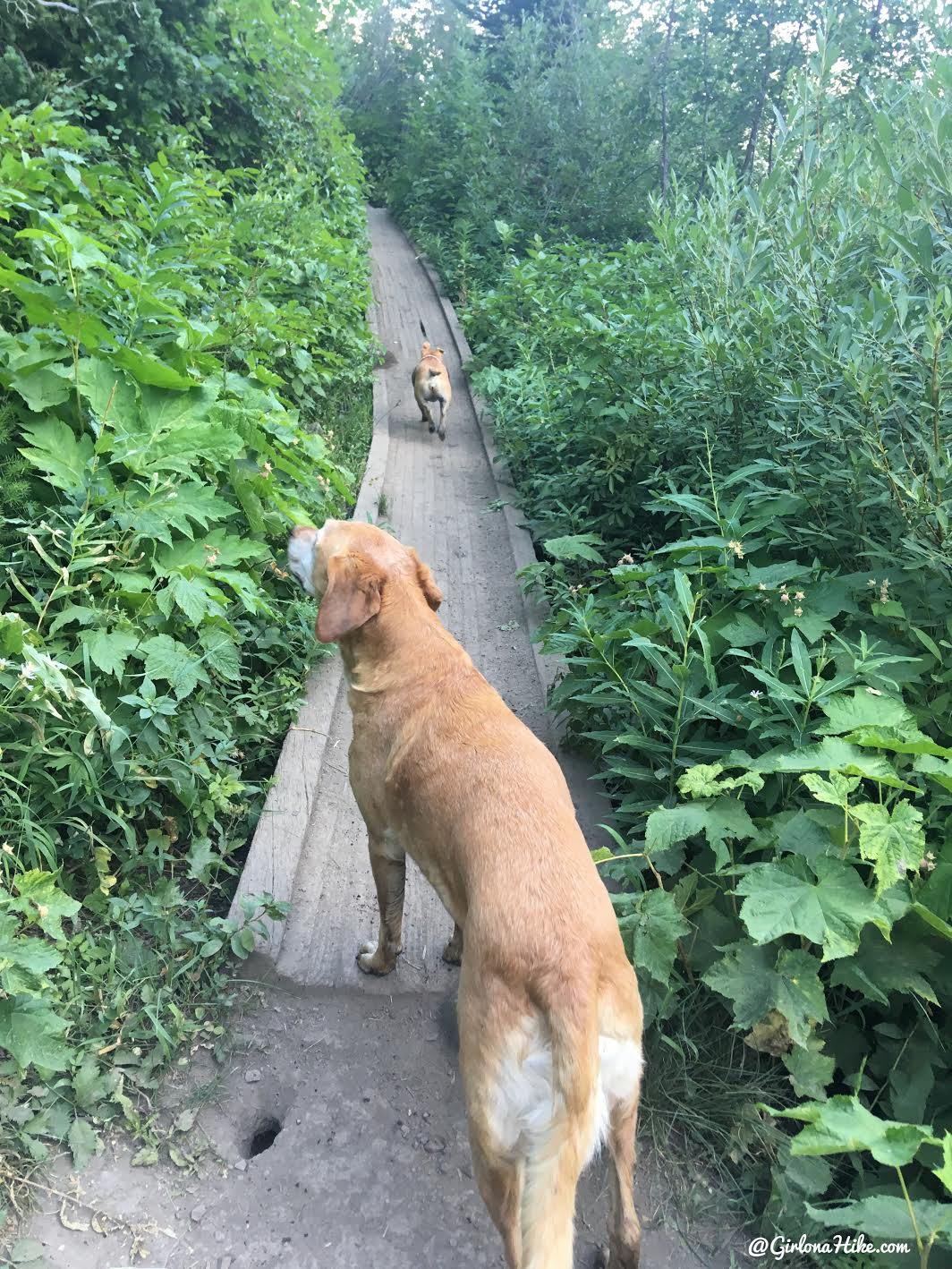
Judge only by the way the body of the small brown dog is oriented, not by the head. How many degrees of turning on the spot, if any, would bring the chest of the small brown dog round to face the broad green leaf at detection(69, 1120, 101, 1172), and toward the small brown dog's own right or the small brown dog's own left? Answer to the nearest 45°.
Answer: approximately 180°

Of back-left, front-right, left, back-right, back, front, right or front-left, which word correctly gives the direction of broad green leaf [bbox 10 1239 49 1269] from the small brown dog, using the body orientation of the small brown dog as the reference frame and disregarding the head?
back

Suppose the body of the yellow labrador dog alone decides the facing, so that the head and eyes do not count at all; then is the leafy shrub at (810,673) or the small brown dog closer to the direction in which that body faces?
the small brown dog

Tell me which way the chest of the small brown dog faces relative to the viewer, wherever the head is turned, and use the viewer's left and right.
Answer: facing away from the viewer

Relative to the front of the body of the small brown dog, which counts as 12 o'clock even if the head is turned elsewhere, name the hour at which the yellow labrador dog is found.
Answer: The yellow labrador dog is roughly at 6 o'clock from the small brown dog.

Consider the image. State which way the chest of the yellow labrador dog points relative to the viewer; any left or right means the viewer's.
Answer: facing away from the viewer and to the left of the viewer

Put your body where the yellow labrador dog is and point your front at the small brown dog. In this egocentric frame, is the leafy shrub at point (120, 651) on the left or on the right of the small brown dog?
left
